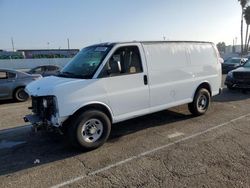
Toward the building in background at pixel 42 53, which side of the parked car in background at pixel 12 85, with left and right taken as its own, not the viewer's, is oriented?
right

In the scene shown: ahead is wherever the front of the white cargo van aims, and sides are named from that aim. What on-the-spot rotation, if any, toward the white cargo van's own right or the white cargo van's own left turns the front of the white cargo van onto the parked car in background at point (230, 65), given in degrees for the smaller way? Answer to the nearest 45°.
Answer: approximately 180°

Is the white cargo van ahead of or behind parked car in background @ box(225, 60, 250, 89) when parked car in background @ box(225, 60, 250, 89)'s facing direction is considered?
ahead

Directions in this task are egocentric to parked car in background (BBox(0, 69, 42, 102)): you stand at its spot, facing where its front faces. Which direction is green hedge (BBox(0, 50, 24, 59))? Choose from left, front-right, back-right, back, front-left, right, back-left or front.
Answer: right

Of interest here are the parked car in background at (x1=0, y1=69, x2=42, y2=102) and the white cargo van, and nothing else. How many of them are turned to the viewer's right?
0

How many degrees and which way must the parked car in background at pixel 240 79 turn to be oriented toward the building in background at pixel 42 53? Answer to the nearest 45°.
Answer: approximately 90° to its right

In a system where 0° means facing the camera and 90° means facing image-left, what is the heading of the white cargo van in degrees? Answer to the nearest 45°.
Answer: approximately 45°

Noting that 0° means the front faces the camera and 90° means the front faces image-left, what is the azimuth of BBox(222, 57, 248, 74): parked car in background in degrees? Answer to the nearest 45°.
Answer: approximately 45°

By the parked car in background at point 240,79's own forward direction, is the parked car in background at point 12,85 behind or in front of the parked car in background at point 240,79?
in front

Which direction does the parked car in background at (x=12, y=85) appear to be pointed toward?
to the viewer's left
